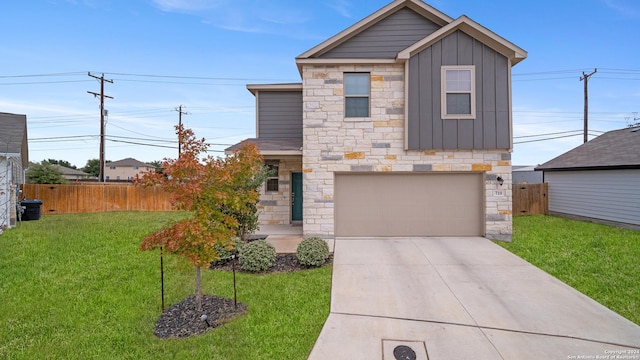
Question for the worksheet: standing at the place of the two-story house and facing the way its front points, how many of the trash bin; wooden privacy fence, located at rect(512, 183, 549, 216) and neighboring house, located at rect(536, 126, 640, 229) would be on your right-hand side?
1

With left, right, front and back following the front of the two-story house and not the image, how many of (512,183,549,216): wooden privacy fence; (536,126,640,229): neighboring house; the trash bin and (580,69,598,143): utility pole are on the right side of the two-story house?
1

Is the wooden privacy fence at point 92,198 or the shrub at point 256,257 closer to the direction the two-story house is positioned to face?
the shrub

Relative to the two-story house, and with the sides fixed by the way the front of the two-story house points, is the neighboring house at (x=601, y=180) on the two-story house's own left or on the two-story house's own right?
on the two-story house's own left

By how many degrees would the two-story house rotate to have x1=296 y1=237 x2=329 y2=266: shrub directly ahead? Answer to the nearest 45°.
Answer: approximately 45° to its right

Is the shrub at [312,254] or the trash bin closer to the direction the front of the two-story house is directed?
the shrub

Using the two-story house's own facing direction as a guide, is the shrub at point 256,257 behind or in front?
in front

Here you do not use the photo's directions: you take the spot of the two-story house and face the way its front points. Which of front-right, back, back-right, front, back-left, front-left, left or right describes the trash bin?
right

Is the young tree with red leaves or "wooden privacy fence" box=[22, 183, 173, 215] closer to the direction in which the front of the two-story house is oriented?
the young tree with red leaves

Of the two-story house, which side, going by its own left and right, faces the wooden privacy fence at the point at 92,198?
right

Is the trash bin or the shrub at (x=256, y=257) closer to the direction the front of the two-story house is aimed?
the shrub

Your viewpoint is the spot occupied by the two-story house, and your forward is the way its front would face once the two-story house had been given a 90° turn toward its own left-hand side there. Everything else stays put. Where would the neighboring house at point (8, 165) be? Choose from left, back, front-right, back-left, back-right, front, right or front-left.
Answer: back

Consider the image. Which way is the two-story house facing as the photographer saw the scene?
facing the viewer
